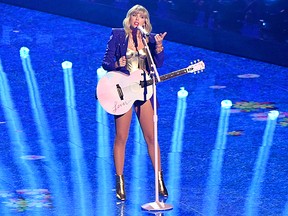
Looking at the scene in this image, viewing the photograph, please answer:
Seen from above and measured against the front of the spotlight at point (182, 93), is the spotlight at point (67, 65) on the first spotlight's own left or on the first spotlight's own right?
on the first spotlight's own right

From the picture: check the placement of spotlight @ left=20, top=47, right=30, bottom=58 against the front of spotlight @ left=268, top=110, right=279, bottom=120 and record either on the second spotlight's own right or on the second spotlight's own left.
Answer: on the second spotlight's own right

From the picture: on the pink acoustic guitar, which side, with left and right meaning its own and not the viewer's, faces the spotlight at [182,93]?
back

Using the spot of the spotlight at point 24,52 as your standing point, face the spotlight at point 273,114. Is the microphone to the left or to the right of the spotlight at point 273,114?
right

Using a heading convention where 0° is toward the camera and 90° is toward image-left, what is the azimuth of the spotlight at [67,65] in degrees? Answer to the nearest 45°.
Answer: approximately 0°

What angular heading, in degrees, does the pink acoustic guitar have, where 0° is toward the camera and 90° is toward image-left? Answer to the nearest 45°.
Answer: approximately 0°
